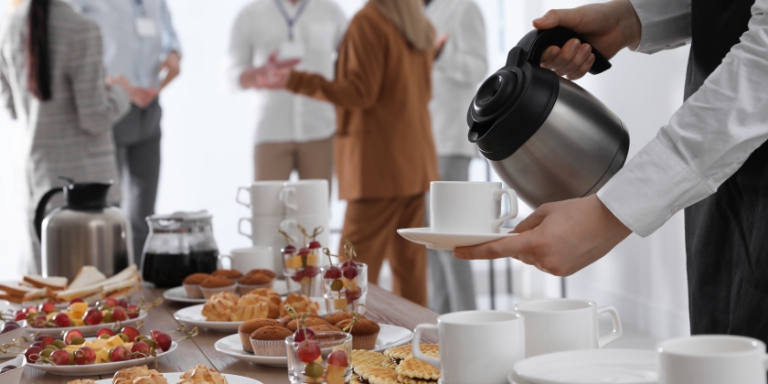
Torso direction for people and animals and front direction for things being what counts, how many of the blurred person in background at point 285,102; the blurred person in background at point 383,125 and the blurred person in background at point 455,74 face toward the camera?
1

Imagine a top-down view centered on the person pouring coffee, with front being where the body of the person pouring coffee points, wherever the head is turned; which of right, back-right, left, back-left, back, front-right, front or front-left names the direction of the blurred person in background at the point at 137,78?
front-right

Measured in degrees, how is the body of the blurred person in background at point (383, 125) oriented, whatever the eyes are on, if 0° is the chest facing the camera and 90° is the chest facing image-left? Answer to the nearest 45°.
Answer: approximately 135°

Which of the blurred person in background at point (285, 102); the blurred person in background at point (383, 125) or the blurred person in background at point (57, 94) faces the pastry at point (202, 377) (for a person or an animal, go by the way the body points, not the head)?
the blurred person in background at point (285, 102)

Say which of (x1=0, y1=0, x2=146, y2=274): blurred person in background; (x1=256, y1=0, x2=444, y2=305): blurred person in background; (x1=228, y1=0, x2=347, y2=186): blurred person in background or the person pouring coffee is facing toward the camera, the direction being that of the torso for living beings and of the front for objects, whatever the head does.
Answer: (x1=228, y1=0, x2=347, y2=186): blurred person in background

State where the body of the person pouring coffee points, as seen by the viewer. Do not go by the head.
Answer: to the viewer's left

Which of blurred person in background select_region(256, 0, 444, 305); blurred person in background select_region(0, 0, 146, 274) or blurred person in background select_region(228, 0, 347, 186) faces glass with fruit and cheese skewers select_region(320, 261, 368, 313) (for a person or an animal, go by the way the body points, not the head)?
blurred person in background select_region(228, 0, 347, 186)

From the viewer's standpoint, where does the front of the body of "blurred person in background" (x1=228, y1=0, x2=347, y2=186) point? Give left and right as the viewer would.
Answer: facing the viewer

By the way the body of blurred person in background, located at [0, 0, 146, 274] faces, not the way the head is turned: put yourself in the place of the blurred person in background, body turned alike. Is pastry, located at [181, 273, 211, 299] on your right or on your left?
on your right

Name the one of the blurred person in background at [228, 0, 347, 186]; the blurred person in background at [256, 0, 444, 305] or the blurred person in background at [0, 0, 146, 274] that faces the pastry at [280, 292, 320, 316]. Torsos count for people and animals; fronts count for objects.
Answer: the blurred person in background at [228, 0, 347, 186]

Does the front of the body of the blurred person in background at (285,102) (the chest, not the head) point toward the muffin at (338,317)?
yes

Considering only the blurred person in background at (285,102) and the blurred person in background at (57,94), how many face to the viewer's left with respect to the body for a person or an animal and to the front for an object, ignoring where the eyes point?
0

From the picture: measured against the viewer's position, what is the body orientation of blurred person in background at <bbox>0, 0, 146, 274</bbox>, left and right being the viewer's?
facing away from the viewer and to the right of the viewer
